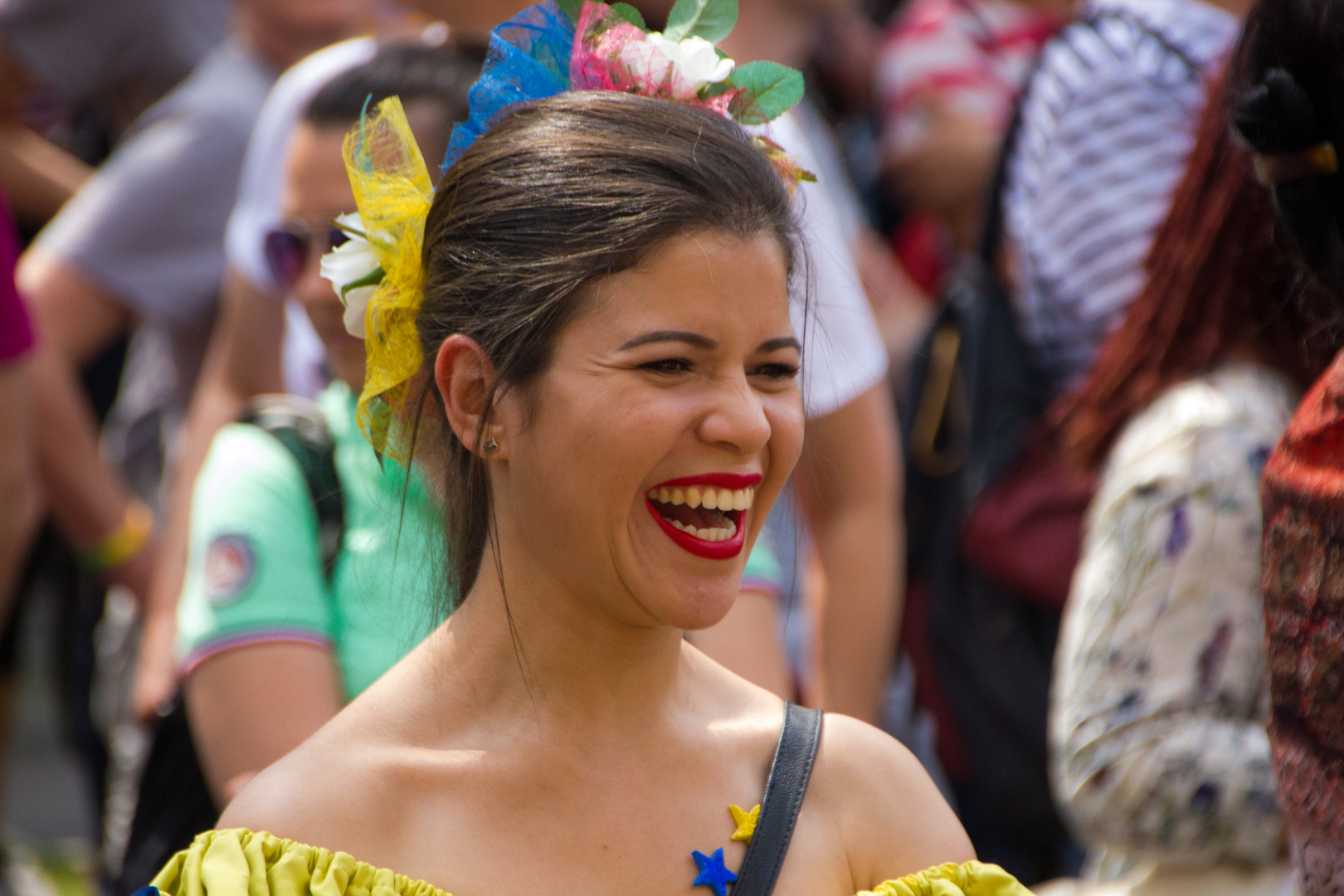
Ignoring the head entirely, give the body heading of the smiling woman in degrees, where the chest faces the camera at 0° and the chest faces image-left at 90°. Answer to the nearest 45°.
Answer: approximately 315°

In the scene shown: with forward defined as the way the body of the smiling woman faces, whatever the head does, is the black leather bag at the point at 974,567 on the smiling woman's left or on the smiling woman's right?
on the smiling woman's left

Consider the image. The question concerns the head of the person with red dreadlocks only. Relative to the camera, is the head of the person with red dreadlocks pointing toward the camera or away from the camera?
away from the camera

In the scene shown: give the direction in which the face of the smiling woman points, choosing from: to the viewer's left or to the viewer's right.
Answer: to the viewer's right

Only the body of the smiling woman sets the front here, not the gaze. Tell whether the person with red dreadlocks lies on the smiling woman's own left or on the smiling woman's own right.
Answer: on the smiling woman's own left

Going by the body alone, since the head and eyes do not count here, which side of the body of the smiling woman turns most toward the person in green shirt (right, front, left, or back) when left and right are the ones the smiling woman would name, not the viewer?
back
